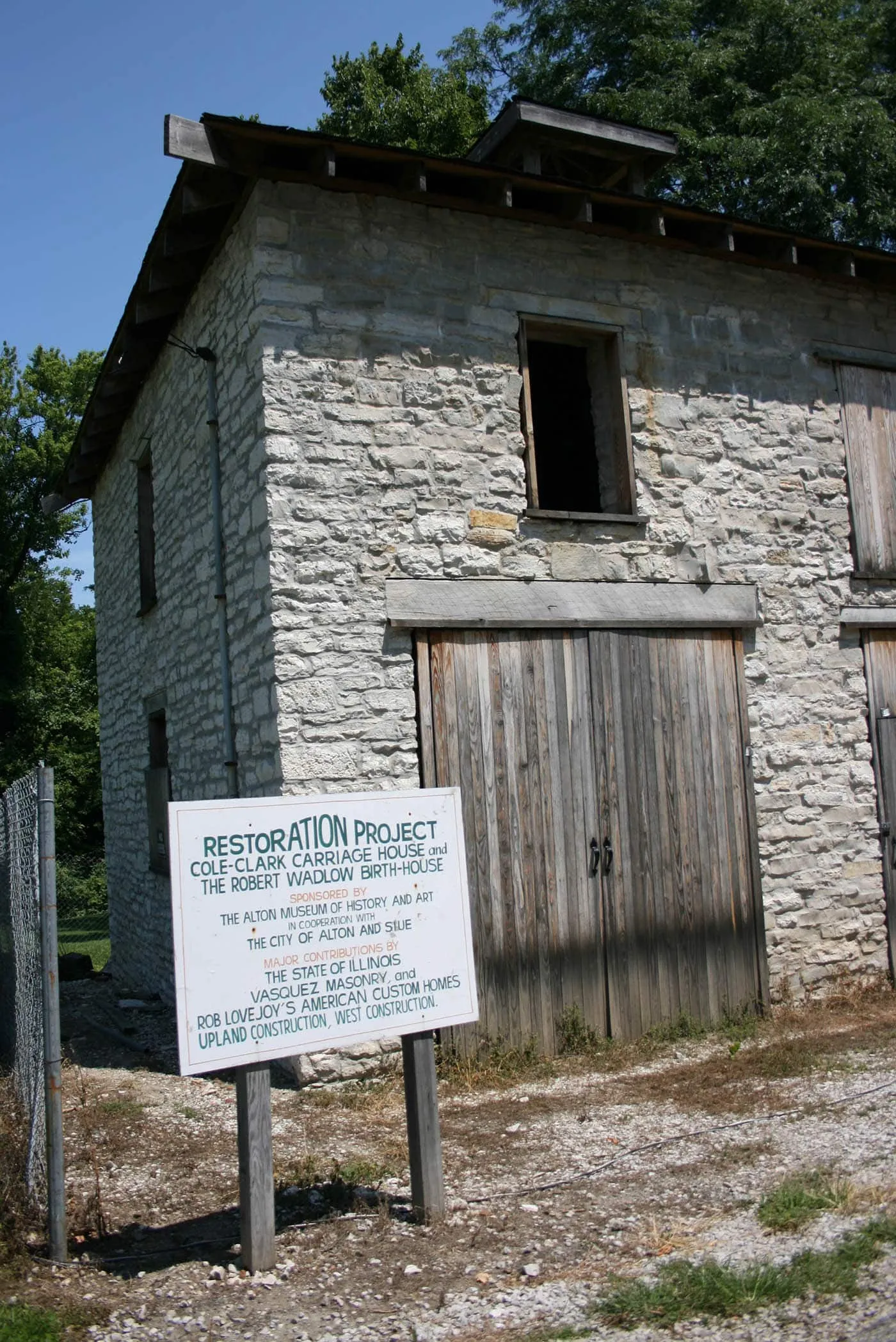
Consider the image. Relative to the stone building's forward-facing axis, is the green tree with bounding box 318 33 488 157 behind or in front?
behind

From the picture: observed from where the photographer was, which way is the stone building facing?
facing the viewer and to the right of the viewer

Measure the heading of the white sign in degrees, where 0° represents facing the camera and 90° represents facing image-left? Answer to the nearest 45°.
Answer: approximately 315°

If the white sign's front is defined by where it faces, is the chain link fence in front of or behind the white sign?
behind

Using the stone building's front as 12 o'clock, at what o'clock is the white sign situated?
The white sign is roughly at 2 o'clock from the stone building.

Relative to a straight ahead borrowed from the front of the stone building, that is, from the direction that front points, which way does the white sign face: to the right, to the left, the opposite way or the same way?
the same way

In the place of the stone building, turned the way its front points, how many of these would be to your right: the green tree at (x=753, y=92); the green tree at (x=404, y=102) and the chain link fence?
1

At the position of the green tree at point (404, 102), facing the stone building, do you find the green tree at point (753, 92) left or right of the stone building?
left

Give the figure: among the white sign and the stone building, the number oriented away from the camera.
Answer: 0

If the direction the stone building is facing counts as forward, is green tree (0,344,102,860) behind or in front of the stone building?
behind

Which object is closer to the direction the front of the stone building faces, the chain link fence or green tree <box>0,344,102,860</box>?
the chain link fence

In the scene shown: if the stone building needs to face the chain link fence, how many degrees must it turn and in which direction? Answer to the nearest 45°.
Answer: approximately 90° to its right
